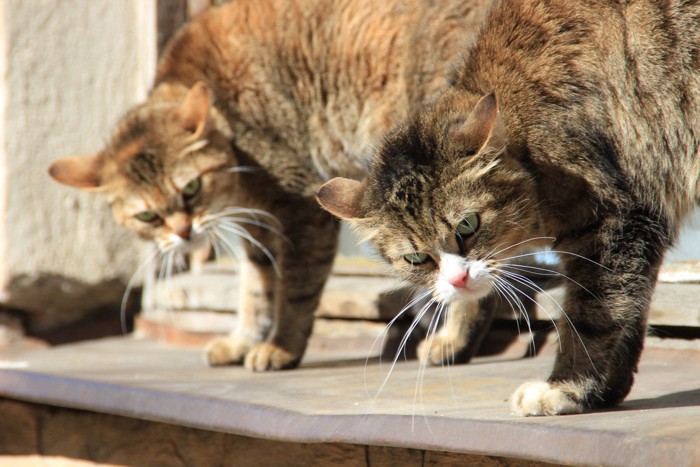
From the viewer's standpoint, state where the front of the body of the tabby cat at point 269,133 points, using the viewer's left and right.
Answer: facing the viewer and to the left of the viewer

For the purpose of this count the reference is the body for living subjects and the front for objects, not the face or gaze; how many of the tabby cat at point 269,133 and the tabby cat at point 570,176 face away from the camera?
0

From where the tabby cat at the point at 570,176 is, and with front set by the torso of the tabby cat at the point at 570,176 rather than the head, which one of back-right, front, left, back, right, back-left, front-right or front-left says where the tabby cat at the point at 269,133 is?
right

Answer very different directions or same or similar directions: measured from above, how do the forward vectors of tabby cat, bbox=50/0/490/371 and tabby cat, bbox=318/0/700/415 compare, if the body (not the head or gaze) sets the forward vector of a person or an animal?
same or similar directions

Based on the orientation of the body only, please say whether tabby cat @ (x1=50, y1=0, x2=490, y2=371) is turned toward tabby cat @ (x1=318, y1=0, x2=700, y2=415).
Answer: no
